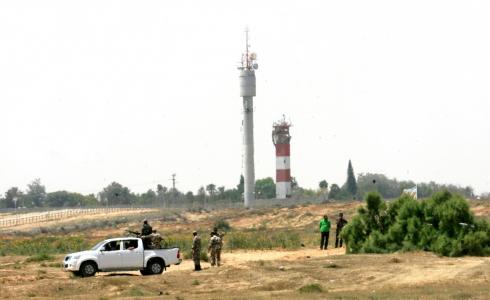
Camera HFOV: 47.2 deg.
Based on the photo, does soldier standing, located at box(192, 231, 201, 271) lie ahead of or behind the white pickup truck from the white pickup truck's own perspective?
behind

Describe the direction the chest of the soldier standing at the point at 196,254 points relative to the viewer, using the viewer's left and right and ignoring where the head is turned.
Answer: facing to the left of the viewer

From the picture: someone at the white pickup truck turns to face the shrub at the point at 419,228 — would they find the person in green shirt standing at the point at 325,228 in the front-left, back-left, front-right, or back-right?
front-left

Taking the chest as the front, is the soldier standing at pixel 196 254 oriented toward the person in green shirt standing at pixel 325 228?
no

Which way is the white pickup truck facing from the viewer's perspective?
to the viewer's left

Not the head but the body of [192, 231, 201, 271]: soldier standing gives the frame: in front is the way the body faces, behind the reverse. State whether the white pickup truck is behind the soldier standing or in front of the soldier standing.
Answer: in front

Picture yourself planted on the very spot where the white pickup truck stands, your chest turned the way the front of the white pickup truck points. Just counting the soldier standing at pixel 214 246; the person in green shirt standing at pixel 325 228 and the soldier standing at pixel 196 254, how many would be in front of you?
0

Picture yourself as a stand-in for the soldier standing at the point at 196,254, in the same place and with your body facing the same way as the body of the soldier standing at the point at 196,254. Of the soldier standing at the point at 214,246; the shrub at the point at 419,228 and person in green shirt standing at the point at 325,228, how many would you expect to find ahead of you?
0
